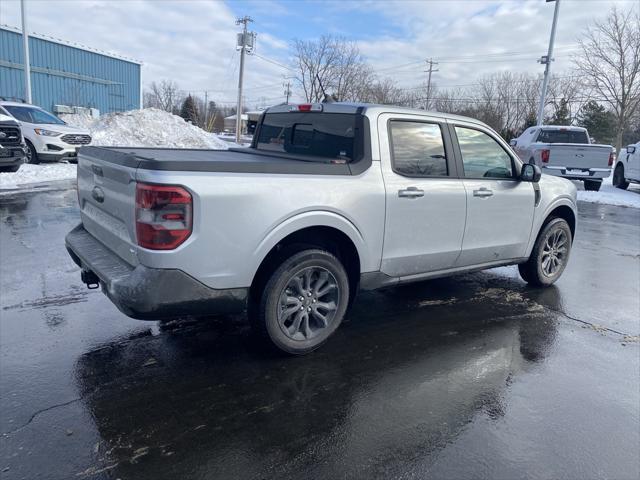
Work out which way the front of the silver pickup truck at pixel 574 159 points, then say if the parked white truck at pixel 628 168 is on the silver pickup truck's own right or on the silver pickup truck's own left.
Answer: on the silver pickup truck's own right

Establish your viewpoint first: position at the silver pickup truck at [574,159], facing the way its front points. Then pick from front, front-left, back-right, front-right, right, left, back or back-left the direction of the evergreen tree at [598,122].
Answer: front-right

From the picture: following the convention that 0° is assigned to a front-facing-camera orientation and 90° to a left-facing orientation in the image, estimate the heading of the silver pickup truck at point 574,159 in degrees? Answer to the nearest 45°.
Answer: approximately 135°

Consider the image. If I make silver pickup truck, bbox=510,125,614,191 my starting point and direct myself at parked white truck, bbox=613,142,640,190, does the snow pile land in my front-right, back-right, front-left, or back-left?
back-left

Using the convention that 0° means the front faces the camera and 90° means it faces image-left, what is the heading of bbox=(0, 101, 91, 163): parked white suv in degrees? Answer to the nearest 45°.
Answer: approximately 315°

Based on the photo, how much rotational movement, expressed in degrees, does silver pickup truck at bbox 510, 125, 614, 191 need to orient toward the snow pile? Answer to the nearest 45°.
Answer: approximately 45° to its left

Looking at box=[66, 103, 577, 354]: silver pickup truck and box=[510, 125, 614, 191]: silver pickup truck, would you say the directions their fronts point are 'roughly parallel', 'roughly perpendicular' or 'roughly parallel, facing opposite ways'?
roughly perpendicular

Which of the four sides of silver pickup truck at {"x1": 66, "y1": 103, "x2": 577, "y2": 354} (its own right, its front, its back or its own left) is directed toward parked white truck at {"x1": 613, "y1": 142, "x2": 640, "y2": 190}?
front

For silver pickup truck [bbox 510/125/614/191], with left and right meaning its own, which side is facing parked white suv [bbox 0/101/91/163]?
left

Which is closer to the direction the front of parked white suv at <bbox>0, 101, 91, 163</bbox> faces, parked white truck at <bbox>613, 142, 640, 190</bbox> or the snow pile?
the parked white truck

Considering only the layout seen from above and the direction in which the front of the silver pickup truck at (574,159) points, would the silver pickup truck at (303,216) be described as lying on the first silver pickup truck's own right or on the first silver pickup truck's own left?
on the first silver pickup truck's own left

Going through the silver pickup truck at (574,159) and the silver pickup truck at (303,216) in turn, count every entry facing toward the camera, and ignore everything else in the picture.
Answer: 0

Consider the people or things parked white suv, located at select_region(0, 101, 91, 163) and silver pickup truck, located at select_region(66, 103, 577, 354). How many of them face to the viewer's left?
0

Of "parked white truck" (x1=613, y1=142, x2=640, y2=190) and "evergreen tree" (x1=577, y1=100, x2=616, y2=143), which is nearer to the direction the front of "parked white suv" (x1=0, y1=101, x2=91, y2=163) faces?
the parked white truck

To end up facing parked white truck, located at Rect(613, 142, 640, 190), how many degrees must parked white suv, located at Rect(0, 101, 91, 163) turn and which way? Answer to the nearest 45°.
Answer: approximately 45° to its left

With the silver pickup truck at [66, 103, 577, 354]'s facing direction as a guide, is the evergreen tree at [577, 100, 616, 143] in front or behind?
in front

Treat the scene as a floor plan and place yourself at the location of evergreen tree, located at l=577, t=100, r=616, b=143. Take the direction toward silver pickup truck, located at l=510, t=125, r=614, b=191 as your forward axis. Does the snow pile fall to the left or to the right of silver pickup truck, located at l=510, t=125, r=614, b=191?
right
